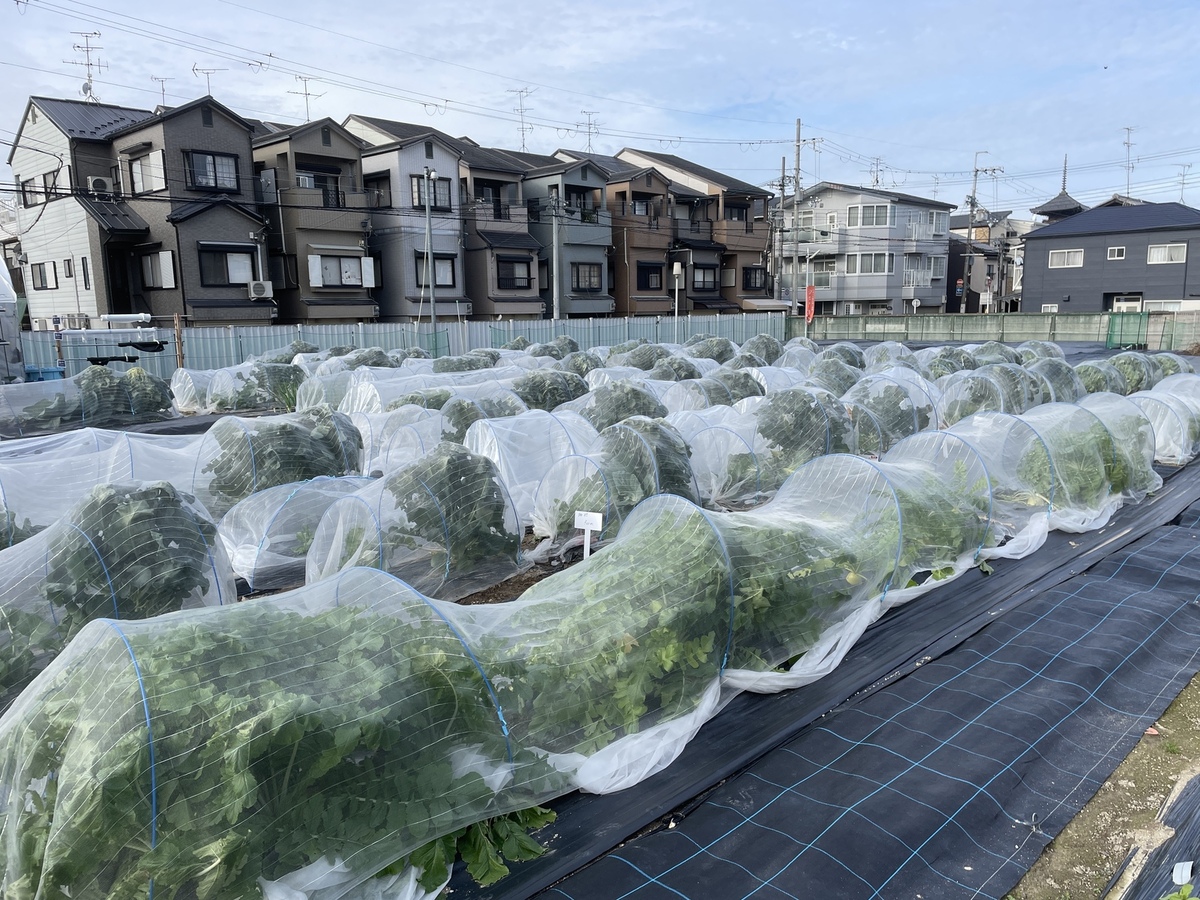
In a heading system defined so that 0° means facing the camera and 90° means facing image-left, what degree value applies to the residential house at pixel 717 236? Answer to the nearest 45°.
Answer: approximately 0°

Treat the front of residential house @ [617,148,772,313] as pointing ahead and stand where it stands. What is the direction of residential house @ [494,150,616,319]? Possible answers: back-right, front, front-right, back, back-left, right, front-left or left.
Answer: front-right

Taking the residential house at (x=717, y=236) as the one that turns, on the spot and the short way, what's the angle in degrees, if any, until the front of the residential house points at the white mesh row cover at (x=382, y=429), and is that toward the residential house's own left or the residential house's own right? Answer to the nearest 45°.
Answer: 0° — it already faces it

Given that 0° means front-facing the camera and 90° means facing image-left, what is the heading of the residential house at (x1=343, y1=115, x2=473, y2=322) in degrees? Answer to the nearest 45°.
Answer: approximately 0°

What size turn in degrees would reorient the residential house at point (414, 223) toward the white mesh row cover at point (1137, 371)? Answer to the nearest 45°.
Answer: approximately 45° to its left

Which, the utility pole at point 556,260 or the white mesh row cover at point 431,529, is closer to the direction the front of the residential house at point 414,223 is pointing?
the white mesh row cover

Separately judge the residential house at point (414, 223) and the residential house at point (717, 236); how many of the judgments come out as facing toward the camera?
2

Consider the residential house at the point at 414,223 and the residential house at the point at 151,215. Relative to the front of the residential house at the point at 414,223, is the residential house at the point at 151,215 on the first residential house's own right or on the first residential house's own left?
on the first residential house's own right

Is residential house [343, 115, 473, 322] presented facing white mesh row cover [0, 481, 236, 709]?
yes

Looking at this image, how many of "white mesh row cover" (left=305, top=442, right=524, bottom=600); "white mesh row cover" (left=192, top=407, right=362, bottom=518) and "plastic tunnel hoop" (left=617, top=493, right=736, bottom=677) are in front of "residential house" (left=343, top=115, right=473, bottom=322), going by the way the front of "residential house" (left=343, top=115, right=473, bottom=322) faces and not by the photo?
3
